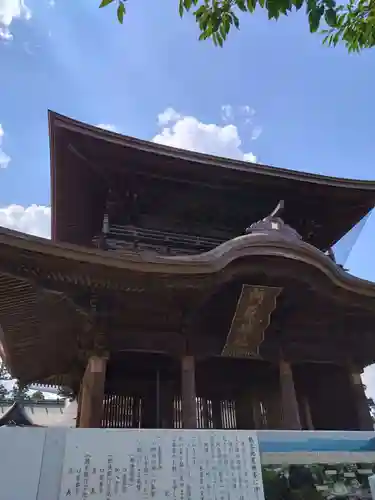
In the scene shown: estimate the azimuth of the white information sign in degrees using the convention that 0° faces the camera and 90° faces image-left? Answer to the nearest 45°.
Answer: approximately 0°

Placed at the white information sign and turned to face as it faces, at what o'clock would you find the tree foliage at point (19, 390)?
The tree foliage is roughly at 5 o'clock from the white information sign.
